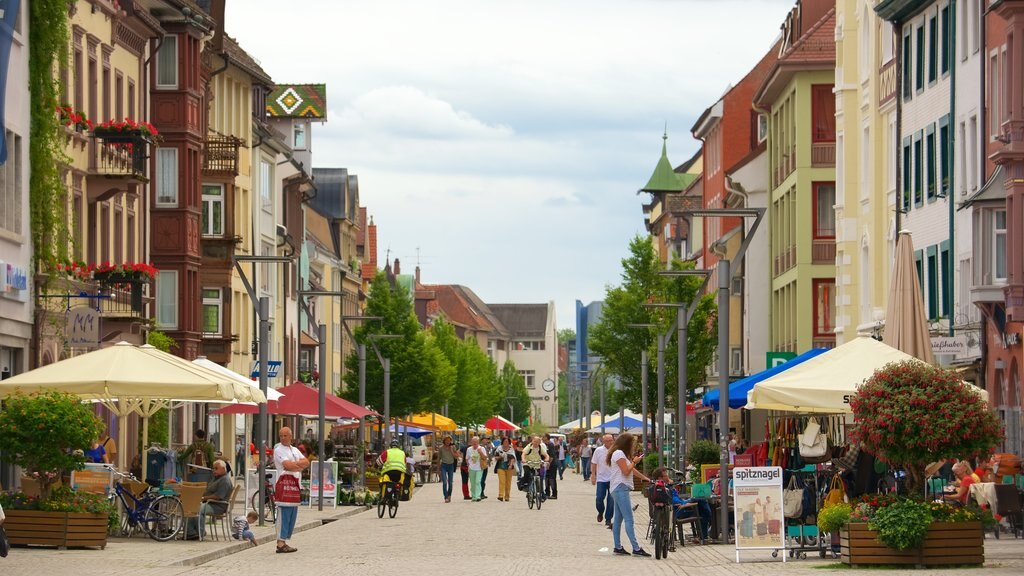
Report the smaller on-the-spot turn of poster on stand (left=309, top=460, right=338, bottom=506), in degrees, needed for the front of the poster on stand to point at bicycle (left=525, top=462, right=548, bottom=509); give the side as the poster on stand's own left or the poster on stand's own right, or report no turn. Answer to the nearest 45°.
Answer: approximately 135° to the poster on stand's own left

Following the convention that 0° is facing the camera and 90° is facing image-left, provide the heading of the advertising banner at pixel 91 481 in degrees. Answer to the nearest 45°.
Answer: approximately 0°

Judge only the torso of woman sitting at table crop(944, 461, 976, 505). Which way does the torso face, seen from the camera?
to the viewer's left

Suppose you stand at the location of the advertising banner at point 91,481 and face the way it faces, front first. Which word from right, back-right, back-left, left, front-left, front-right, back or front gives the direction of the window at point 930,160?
back-left

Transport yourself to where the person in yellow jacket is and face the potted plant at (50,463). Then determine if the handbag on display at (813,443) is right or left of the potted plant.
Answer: left

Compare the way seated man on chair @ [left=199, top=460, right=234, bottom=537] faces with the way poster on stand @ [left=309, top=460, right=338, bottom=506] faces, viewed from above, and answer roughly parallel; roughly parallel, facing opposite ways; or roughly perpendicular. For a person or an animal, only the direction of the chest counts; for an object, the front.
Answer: roughly perpendicular

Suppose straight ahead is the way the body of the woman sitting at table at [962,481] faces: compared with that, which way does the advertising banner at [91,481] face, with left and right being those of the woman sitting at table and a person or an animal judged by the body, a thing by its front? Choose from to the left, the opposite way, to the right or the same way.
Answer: to the left

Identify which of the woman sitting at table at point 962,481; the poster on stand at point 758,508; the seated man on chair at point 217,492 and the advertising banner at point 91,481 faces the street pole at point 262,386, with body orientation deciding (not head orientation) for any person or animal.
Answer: the woman sitting at table
